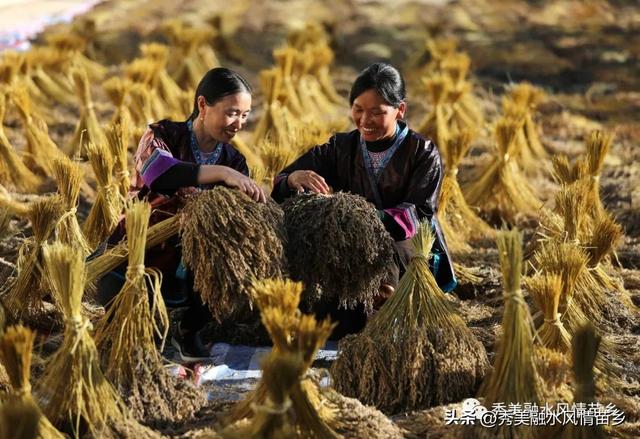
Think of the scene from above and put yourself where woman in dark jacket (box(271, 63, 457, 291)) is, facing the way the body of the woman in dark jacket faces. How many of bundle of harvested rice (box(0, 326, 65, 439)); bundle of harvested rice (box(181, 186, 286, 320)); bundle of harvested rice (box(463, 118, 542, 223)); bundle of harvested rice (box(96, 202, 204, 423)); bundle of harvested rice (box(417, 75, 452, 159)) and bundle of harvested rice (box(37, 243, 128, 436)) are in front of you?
4

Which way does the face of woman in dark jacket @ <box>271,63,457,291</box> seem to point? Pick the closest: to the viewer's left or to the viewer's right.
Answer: to the viewer's left

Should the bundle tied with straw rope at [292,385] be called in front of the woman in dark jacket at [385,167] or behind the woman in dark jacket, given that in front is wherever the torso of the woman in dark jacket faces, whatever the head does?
in front

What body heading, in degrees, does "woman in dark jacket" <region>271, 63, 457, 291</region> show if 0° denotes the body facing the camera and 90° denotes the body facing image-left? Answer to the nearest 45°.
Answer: approximately 45°

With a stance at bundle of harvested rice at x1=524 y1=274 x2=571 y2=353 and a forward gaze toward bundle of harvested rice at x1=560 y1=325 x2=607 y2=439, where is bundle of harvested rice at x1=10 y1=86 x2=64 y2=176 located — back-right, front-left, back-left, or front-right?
back-right

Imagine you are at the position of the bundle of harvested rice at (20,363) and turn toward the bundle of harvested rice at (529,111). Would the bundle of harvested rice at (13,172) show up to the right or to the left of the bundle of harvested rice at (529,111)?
left

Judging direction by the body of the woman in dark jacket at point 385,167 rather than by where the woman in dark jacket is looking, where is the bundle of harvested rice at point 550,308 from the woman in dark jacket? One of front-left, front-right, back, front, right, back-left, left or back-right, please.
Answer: left

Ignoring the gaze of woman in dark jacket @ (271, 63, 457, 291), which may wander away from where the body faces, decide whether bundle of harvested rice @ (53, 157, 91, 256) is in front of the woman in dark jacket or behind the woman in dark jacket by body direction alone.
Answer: in front

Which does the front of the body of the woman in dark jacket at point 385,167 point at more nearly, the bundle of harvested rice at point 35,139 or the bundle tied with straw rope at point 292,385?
the bundle tied with straw rope

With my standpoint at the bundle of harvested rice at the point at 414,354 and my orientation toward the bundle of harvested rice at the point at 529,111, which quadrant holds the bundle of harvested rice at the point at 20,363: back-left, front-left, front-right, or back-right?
back-left

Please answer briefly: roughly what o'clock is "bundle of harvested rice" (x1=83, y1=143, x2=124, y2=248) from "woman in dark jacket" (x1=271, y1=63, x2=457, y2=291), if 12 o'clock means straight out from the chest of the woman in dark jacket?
The bundle of harvested rice is roughly at 2 o'clock from the woman in dark jacket.

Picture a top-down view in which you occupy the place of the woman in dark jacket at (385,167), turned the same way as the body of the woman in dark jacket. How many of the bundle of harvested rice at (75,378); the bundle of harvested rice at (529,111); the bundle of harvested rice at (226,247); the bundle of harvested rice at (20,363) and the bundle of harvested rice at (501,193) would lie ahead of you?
3

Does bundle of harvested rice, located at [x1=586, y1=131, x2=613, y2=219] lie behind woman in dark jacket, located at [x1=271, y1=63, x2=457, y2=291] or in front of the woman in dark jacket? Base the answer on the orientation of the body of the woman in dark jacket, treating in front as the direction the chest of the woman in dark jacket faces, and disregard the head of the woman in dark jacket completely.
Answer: behind

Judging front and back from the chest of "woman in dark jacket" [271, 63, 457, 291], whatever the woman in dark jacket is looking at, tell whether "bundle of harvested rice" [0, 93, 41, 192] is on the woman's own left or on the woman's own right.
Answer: on the woman's own right
